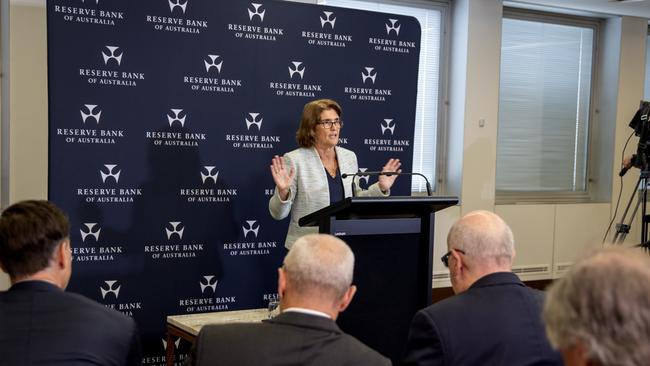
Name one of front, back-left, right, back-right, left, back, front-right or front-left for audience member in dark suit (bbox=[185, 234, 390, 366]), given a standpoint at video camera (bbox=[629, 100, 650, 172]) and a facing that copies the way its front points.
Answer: left

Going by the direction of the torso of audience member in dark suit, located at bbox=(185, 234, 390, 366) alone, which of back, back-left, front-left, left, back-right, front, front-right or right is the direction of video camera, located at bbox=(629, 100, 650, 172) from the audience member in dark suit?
front-right

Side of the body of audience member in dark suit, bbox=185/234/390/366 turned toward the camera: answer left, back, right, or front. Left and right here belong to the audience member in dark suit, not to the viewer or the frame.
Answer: back

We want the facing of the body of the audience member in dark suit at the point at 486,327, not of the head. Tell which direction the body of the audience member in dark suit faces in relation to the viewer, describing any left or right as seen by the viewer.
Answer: facing away from the viewer and to the left of the viewer

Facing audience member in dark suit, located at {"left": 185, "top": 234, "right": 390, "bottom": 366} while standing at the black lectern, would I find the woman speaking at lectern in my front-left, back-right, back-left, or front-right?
back-right

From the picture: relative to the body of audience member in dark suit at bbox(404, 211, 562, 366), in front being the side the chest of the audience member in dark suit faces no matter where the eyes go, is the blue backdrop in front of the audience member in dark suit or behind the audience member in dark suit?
in front

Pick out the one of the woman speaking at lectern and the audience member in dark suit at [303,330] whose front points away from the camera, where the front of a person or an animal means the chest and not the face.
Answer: the audience member in dark suit

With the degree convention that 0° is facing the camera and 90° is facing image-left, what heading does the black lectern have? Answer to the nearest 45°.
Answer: approximately 315°

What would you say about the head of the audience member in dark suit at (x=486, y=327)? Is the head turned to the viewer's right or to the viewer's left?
to the viewer's left

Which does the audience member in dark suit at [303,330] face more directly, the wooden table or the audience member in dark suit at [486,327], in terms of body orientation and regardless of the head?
the wooden table

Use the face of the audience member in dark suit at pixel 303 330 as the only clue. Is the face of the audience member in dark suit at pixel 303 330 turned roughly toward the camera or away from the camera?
away from the camera

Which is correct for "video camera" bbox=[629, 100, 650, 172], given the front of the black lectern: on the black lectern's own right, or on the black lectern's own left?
on the black lectern's own left

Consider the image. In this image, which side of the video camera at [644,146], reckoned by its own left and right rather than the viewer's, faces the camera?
left

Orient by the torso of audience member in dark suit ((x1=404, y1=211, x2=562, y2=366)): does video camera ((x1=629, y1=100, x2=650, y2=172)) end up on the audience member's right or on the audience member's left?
on the audience member's right
